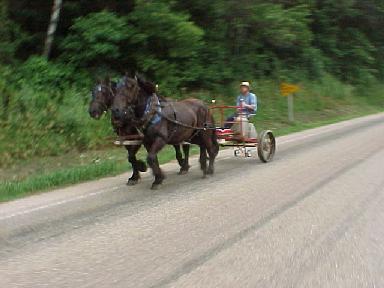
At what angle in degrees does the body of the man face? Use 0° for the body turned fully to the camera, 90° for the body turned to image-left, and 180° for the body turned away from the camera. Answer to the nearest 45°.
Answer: approximately 45°

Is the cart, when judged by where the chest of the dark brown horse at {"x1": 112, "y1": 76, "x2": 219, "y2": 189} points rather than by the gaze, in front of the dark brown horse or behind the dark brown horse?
behind

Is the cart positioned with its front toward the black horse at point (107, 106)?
yes

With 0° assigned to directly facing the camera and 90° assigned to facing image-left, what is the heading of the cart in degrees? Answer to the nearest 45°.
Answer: approximately 45°

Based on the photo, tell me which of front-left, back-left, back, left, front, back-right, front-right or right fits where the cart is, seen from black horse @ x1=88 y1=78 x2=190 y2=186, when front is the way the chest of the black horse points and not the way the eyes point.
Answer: back

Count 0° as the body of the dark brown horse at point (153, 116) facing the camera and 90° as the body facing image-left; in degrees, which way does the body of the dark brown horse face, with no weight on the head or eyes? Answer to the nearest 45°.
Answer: approximately 45°

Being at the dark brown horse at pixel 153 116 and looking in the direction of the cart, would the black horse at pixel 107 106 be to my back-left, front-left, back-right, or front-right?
back-left

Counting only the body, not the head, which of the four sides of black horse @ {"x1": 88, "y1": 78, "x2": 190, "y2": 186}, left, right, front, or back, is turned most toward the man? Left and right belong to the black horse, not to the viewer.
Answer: back
